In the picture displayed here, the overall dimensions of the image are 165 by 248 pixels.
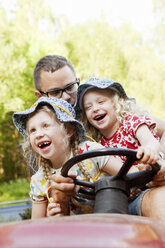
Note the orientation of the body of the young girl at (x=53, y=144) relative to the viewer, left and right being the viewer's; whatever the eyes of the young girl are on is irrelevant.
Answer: facing the viewer and to the left of the viewer

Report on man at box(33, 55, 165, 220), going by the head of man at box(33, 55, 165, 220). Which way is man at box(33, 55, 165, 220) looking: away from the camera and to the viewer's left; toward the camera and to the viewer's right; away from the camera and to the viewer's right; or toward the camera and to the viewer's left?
toward the camera and to the viewer's right

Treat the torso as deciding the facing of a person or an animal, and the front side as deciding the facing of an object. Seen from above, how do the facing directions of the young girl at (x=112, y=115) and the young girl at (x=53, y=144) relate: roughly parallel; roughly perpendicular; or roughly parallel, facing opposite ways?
roughly parallel

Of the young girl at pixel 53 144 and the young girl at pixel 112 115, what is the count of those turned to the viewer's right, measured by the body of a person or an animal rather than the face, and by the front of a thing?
0
